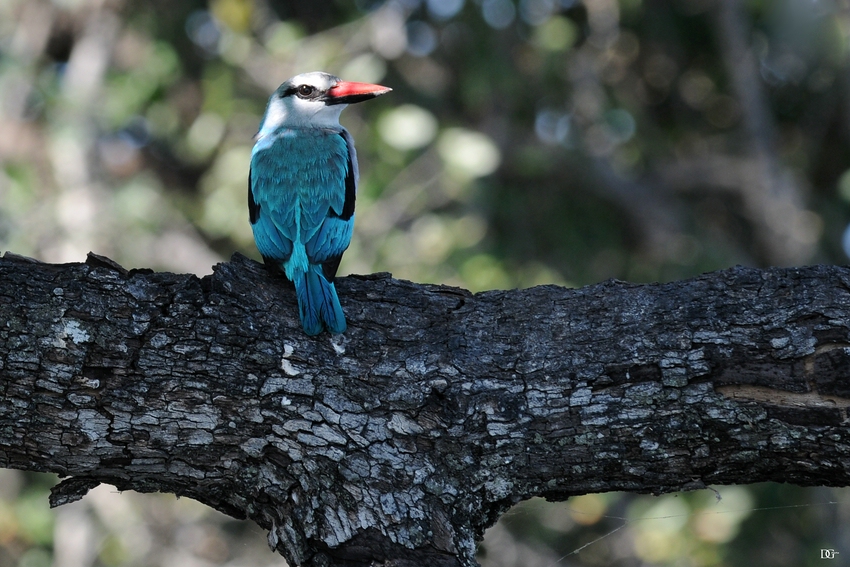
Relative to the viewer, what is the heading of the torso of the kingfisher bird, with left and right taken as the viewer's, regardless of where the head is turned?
facing away from the viewer
